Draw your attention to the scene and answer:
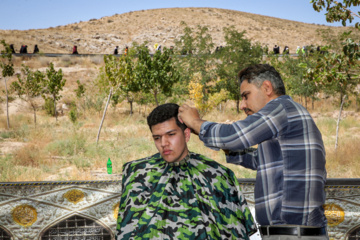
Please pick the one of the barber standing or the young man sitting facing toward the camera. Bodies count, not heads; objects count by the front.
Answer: the young man sitting

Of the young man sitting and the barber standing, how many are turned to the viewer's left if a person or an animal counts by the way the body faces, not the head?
1

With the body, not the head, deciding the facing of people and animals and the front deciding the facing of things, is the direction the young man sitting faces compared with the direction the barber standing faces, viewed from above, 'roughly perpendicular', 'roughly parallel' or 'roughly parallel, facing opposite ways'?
roughly perpendicular

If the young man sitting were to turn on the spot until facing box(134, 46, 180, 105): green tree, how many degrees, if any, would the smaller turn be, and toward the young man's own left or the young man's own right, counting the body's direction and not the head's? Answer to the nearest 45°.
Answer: approximately 180°

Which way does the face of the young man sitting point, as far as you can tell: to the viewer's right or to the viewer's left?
to the viewer's left

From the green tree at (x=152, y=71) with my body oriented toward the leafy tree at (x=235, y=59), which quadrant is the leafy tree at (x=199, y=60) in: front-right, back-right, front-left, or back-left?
front-left

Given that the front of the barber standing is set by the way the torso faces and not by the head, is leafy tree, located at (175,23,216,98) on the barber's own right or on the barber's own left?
on the barber's own right

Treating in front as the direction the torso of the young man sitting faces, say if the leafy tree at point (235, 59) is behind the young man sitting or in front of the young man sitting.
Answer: behind

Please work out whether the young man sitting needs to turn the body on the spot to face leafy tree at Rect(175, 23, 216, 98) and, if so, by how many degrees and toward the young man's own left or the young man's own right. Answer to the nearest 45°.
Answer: approximately 180°

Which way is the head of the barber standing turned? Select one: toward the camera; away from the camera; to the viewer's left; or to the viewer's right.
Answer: to the viewer's left

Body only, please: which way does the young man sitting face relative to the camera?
toward the camera

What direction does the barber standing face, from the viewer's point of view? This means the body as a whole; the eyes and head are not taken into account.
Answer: to the viewer's left

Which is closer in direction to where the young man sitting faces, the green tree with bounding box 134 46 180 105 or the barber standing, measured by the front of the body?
the barber standing

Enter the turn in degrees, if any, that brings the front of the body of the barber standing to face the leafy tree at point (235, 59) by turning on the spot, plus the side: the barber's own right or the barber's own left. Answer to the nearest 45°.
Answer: approximately 90° to the barber's own right

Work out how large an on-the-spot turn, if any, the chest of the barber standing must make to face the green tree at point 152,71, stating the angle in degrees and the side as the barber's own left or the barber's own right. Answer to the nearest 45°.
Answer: approximately 90° to the barber's own right
